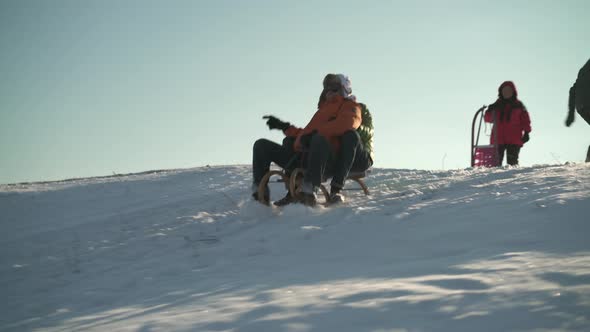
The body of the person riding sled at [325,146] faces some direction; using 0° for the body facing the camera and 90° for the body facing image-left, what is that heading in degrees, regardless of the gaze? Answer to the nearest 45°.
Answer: approximately 45°

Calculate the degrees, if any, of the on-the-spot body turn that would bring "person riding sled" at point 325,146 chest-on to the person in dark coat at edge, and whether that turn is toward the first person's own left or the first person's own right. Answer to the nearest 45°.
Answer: approximately 180°
